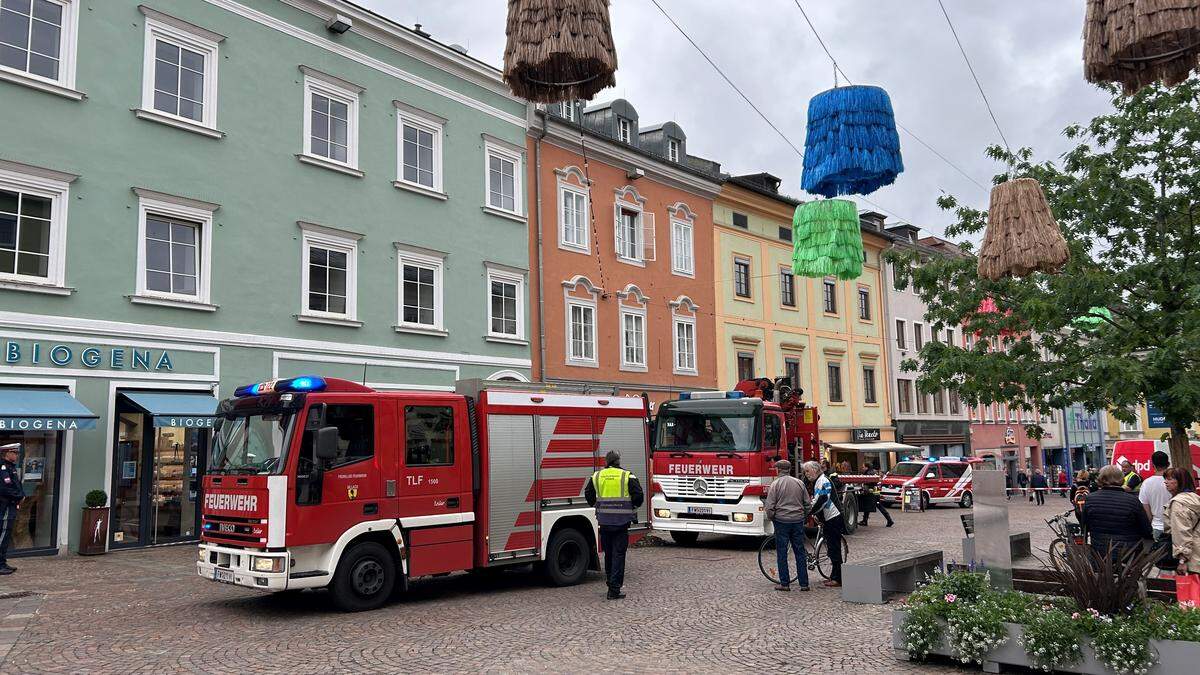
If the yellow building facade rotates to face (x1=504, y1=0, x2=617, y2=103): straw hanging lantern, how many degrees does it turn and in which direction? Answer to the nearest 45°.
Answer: approximately 45° to its right

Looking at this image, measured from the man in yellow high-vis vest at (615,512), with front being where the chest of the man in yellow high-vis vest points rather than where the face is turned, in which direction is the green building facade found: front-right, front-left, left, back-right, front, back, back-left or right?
front-left

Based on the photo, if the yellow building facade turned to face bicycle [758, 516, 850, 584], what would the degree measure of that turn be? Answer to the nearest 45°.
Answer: approximately 45° to its right

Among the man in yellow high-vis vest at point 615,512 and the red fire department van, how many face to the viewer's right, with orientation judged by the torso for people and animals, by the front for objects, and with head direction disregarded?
0

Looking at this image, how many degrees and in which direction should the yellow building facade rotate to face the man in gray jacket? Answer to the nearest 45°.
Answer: approximately 45° to its right

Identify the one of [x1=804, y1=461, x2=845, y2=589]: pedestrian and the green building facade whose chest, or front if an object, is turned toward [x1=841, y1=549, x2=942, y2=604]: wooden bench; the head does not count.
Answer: the green building facade

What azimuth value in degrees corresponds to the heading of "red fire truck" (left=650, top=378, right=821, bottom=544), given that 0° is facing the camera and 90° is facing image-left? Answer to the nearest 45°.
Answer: approximately 45°

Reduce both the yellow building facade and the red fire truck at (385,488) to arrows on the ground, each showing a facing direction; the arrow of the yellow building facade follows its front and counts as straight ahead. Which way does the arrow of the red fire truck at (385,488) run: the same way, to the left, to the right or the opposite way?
to the right

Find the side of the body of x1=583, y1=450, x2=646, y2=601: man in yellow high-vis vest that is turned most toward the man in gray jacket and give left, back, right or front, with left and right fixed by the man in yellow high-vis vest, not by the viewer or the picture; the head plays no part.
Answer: right

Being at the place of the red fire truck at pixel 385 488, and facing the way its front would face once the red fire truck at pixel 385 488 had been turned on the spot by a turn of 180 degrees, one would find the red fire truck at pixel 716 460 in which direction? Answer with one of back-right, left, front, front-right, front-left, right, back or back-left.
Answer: front

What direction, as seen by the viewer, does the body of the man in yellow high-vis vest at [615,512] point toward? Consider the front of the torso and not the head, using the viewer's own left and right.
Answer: facing away from the viewer

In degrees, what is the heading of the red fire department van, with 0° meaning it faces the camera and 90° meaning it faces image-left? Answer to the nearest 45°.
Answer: approximately 45°

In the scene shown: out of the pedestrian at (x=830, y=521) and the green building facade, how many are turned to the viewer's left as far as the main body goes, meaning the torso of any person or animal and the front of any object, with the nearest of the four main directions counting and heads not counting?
1
